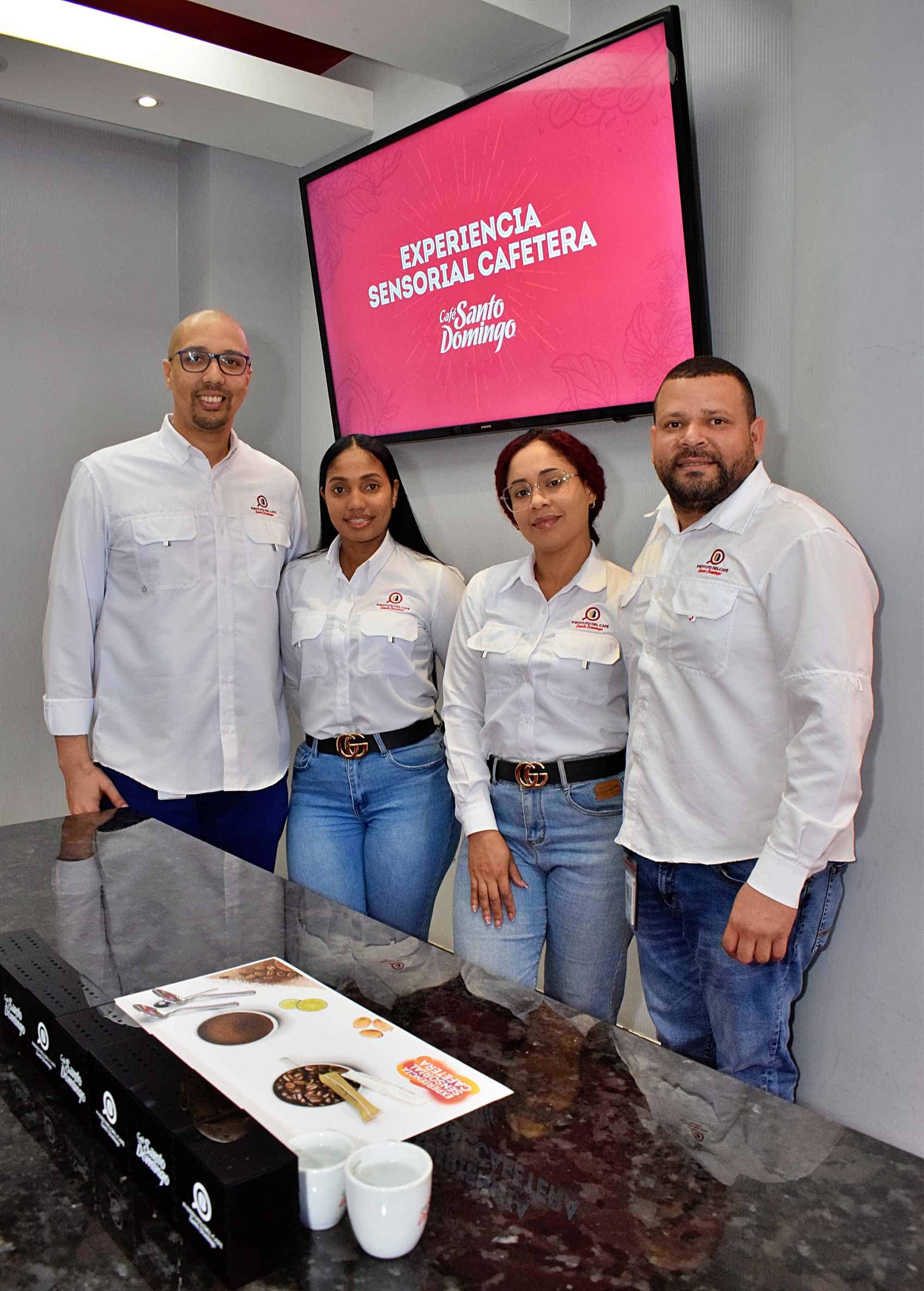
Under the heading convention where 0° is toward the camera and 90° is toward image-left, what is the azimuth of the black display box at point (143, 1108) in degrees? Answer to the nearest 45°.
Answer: approximately 45°

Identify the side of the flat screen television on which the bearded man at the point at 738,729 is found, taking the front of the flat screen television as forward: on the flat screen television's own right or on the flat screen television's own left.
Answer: on the flat screen television's own left

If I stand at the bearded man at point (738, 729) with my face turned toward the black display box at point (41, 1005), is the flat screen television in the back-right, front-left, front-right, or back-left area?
back-right

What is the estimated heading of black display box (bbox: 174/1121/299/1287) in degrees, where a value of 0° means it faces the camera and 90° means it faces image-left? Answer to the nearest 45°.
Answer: approximately 45°
